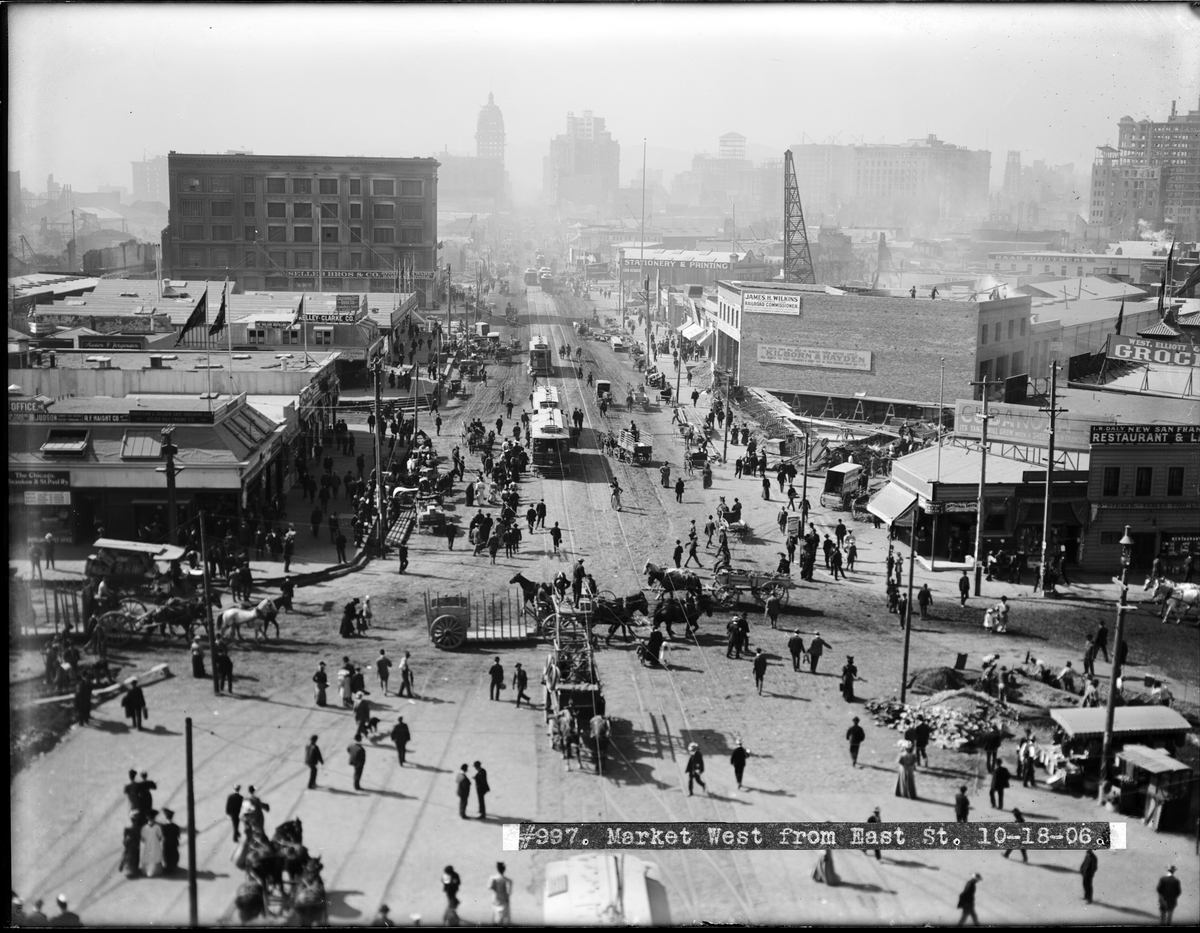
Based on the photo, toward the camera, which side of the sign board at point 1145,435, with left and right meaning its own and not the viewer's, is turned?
front

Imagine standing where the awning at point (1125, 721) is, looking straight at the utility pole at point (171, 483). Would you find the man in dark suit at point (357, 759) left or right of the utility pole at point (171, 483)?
left

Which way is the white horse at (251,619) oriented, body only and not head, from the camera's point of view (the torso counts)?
to the viewer's right

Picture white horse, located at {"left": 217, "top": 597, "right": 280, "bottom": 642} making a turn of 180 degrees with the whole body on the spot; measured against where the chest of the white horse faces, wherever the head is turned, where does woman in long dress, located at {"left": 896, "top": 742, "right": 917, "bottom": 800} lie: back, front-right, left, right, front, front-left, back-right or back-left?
back-left

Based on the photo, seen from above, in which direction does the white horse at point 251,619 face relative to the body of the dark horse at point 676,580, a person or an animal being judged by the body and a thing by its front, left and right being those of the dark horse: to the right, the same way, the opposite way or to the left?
the opposite way

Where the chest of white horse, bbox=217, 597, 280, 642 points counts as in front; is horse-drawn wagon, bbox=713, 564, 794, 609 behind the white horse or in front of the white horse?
in front

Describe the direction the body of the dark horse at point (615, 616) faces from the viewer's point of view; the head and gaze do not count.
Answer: to the viewer's right

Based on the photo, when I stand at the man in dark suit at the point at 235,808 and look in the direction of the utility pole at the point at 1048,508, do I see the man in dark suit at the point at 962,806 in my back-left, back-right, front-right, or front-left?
front-right

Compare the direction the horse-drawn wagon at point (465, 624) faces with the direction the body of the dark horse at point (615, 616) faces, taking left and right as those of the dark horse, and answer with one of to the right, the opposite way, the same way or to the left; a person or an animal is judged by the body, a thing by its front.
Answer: the same way

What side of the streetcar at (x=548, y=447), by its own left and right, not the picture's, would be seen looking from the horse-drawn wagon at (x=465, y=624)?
front

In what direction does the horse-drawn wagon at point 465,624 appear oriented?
to the viewer's right

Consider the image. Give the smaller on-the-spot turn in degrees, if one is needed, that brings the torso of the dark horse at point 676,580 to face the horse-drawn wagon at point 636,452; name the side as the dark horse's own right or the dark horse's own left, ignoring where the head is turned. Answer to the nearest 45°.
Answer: approximately 90° to the dark horse's own right
